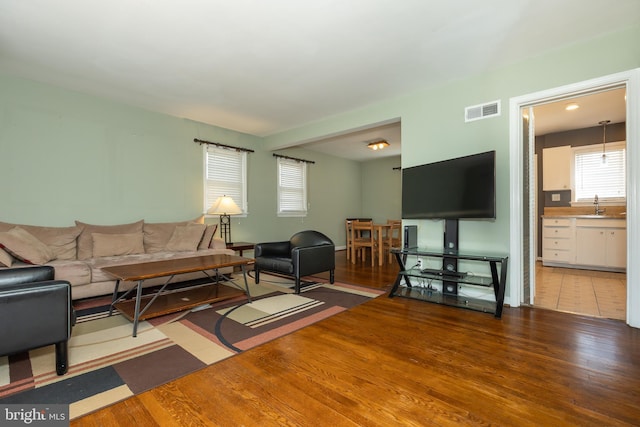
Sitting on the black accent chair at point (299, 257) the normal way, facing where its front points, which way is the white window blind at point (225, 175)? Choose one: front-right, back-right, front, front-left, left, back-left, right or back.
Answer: right

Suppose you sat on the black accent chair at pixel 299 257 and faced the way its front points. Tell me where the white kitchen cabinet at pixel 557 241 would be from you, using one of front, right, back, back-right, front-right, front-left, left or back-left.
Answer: back-left

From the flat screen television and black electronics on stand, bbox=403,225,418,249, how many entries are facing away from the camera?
0

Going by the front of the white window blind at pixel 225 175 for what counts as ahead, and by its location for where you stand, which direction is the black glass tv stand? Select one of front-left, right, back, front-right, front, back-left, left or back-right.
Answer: front

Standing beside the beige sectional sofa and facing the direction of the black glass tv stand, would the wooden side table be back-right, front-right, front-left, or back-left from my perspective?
front-left

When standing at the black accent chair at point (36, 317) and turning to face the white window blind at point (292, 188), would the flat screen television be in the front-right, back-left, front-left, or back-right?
front-right

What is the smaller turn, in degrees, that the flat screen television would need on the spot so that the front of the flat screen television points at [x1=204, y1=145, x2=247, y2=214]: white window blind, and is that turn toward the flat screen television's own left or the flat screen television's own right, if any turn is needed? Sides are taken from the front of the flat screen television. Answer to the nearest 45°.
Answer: approximately 45° to the flat screen television's own right

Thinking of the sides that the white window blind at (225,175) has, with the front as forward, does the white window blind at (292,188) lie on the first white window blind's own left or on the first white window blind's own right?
on the first white window blind's own left

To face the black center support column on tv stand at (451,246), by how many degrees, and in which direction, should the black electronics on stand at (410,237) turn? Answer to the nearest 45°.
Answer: approximately 135° to its left

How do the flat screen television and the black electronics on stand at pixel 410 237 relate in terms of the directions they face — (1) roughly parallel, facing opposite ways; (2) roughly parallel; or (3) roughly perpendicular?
roughly parallel

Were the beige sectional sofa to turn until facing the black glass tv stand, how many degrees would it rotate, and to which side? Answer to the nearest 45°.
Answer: approximately 45° to its left

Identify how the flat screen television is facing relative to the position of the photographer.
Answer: facing the viewer and to the left of the viewer
